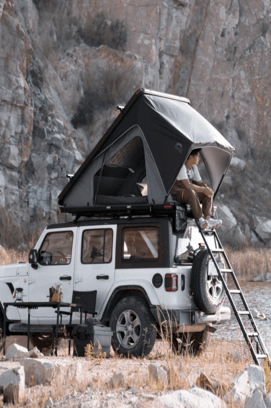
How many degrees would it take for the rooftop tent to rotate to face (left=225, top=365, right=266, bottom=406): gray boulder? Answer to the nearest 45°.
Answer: approximately 45° to its right

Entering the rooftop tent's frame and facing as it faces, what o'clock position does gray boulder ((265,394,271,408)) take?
The gray boulder is roughly at 1 o'clock from the rooftop tent.

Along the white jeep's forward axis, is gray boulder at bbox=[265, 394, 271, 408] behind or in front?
behind

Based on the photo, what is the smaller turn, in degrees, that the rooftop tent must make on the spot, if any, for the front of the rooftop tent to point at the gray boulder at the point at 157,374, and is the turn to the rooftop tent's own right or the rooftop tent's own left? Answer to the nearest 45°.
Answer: approximately 45° to the rooftop tent's own right

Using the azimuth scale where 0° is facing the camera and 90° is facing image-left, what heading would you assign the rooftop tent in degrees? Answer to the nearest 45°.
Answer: approximately 315°

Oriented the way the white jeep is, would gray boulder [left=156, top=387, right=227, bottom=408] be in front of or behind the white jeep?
behind

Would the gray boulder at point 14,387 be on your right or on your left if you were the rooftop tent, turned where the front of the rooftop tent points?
on your right

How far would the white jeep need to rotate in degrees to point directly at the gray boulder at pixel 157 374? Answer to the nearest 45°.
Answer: approximately 135° to its left

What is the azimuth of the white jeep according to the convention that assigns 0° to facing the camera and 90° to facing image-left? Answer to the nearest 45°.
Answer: approximately 135°

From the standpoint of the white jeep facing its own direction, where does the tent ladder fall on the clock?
The tent ladder is roughly at 5 o'clock from the white jeep.
